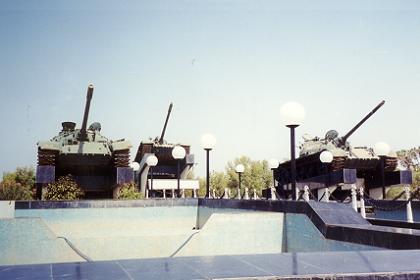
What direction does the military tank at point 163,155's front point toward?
toward the camera

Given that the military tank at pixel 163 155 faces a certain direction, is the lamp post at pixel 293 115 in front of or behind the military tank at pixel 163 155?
in front

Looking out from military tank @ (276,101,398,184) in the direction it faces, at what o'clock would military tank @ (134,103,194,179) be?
military tank @ (134,103,194,179) is roughly at 5 o'clock from military tank @ (276,101,398,184).

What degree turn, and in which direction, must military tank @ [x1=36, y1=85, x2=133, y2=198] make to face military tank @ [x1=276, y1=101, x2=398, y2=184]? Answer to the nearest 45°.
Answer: approximately 90° to its left

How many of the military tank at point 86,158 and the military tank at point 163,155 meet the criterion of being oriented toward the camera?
2

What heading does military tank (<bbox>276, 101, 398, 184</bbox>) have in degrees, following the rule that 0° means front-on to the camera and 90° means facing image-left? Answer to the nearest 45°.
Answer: approximately 315°

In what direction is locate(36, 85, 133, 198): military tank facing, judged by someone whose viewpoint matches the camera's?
facing the viewer
